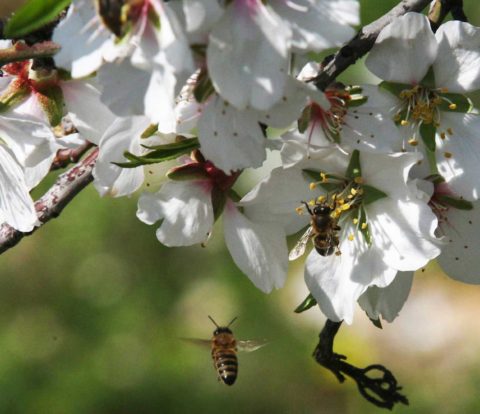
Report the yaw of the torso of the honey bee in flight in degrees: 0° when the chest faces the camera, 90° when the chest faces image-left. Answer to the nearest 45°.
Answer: approximately 180°
